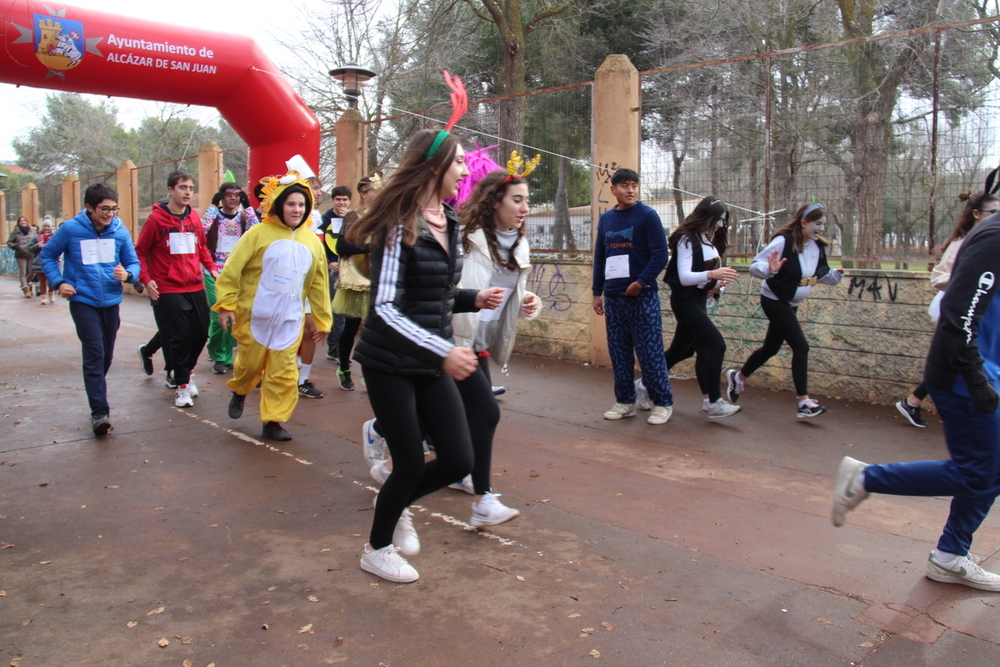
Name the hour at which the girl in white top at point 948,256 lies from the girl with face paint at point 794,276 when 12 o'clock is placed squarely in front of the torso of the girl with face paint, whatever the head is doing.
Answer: The girl in white top is roughly at 11 o'clock from the girl with face paint.

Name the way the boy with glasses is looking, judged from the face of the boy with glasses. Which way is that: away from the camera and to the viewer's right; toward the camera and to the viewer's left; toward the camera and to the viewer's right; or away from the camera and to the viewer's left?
toward the camera and to the viewer's right

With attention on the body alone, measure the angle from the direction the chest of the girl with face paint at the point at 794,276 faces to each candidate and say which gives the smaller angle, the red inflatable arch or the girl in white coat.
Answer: the girl in white coat

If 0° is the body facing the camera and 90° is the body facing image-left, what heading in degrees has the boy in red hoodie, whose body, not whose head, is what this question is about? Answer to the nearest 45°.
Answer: approximately 315°

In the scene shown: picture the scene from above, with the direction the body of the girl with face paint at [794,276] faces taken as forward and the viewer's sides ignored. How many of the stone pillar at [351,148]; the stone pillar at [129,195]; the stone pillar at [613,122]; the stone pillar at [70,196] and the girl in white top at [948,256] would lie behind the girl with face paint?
4

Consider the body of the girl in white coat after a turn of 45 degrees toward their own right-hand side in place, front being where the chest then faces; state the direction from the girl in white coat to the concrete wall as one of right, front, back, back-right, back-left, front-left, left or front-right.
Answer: back-left

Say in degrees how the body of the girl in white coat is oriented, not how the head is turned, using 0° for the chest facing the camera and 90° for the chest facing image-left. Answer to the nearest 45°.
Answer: approximately 315°

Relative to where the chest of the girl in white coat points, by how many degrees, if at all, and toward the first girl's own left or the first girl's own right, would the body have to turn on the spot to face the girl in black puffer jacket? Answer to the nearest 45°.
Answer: approximately 45° to the first girl's own right

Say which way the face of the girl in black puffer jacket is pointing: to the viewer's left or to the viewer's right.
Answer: to the viewer's right

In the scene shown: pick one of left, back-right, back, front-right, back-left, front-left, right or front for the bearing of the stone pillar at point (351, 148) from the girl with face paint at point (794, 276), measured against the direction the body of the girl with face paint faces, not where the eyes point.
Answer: back

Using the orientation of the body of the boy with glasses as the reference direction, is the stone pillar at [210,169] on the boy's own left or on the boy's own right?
on the boy's own left
